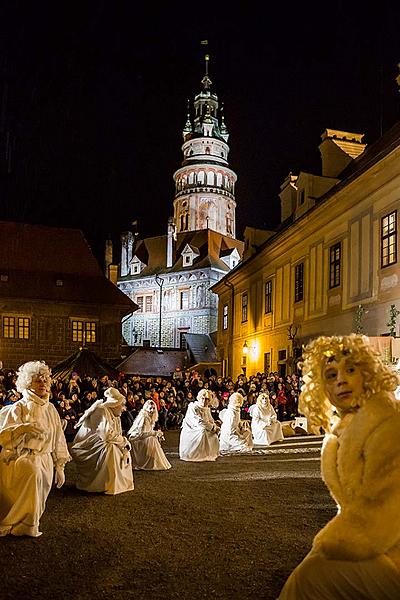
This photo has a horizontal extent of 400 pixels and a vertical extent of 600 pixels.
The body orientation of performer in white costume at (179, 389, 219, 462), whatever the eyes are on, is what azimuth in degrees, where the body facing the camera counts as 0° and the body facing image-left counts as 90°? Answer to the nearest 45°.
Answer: approximately 315°

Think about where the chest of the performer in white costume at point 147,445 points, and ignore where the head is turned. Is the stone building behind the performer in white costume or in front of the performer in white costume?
behind

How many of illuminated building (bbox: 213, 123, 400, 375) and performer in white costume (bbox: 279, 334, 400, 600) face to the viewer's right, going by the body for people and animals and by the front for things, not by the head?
0

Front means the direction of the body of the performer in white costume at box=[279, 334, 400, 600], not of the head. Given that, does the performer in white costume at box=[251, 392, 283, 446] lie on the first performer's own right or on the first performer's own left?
on the first performer's own right
